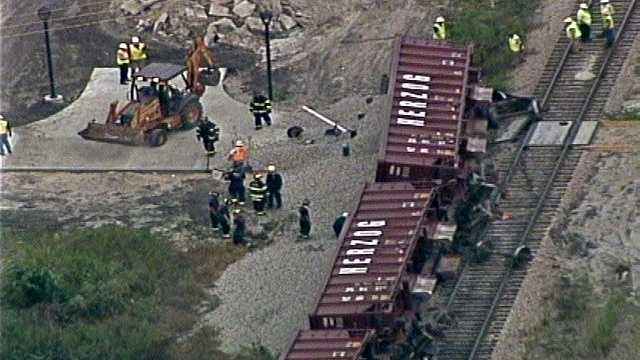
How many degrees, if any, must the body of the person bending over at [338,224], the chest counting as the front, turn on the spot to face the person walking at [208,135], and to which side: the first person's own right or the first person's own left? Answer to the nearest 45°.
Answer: approximately 135° to the first person's own left

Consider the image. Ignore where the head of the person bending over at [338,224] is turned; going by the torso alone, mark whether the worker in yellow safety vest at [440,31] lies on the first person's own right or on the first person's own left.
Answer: on the first person's own left

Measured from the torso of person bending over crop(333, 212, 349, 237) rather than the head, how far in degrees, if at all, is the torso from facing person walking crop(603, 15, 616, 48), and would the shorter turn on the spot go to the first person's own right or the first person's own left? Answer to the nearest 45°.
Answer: approximately 45° to the first person's own left

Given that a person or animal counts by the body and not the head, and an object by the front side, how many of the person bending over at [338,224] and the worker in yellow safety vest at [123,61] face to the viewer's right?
2

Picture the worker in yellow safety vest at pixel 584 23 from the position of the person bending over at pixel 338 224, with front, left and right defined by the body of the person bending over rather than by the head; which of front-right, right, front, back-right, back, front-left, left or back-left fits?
front-left

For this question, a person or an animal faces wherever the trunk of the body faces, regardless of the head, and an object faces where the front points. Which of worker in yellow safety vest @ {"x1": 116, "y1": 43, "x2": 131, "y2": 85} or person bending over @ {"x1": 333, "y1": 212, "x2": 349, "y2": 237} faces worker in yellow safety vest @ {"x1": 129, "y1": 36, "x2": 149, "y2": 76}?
worker in yellow safety vest @ {"x1": 116, "y1": 43, "x2": 131, "y2": 85}

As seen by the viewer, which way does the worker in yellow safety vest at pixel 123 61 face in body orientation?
to the viewer's right

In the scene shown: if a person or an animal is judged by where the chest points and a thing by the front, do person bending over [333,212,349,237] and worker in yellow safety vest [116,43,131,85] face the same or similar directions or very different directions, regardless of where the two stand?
same or similar directions

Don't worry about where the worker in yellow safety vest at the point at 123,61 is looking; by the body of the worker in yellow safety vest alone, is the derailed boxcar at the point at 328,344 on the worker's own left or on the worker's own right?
on the worker's own right
